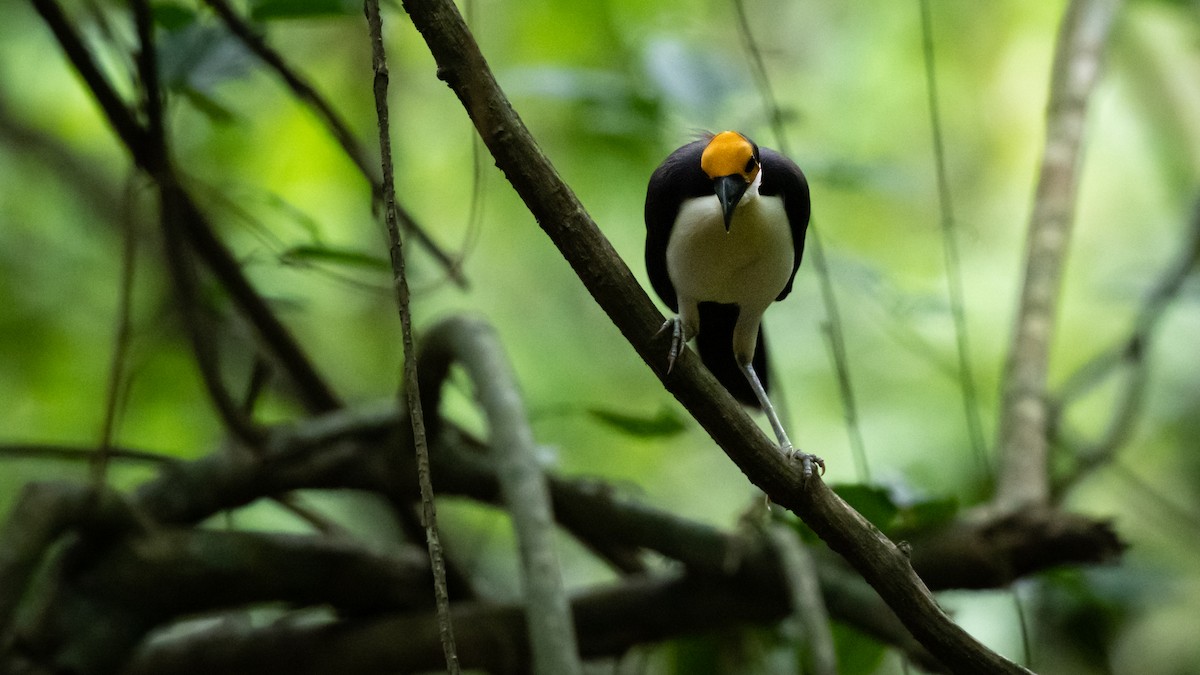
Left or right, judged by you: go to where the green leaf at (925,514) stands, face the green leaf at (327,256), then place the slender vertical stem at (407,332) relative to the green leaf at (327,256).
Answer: left

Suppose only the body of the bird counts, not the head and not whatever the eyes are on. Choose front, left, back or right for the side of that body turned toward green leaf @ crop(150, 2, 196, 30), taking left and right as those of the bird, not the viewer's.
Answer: right

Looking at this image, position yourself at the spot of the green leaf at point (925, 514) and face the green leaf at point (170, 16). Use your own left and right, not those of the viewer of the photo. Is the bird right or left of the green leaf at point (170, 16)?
left

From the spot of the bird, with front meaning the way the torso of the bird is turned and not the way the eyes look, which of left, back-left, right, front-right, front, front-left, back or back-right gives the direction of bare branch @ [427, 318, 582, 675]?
back-right

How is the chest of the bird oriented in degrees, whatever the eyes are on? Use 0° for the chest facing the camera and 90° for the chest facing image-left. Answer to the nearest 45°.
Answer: approximately 0°

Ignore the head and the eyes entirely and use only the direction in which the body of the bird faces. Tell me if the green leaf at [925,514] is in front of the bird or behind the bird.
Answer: behind

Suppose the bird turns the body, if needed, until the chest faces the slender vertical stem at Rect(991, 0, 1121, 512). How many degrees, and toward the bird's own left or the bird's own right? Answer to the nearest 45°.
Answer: approximately 135° to the bird's own left

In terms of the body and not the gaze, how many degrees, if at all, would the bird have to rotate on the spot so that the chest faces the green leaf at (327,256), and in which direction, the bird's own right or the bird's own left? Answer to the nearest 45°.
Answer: approximately 135° to the bird's own right
